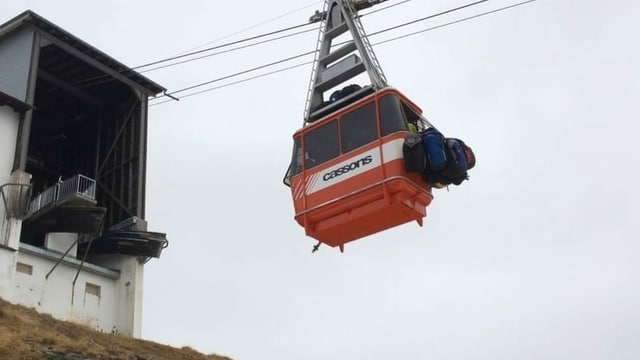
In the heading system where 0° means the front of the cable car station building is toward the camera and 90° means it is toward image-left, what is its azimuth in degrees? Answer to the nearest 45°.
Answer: approximately 315°

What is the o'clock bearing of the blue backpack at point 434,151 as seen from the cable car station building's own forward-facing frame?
The blue backpack is roughly at 1 o'clock from the cable car station building.

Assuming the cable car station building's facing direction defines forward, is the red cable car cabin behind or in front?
in front
